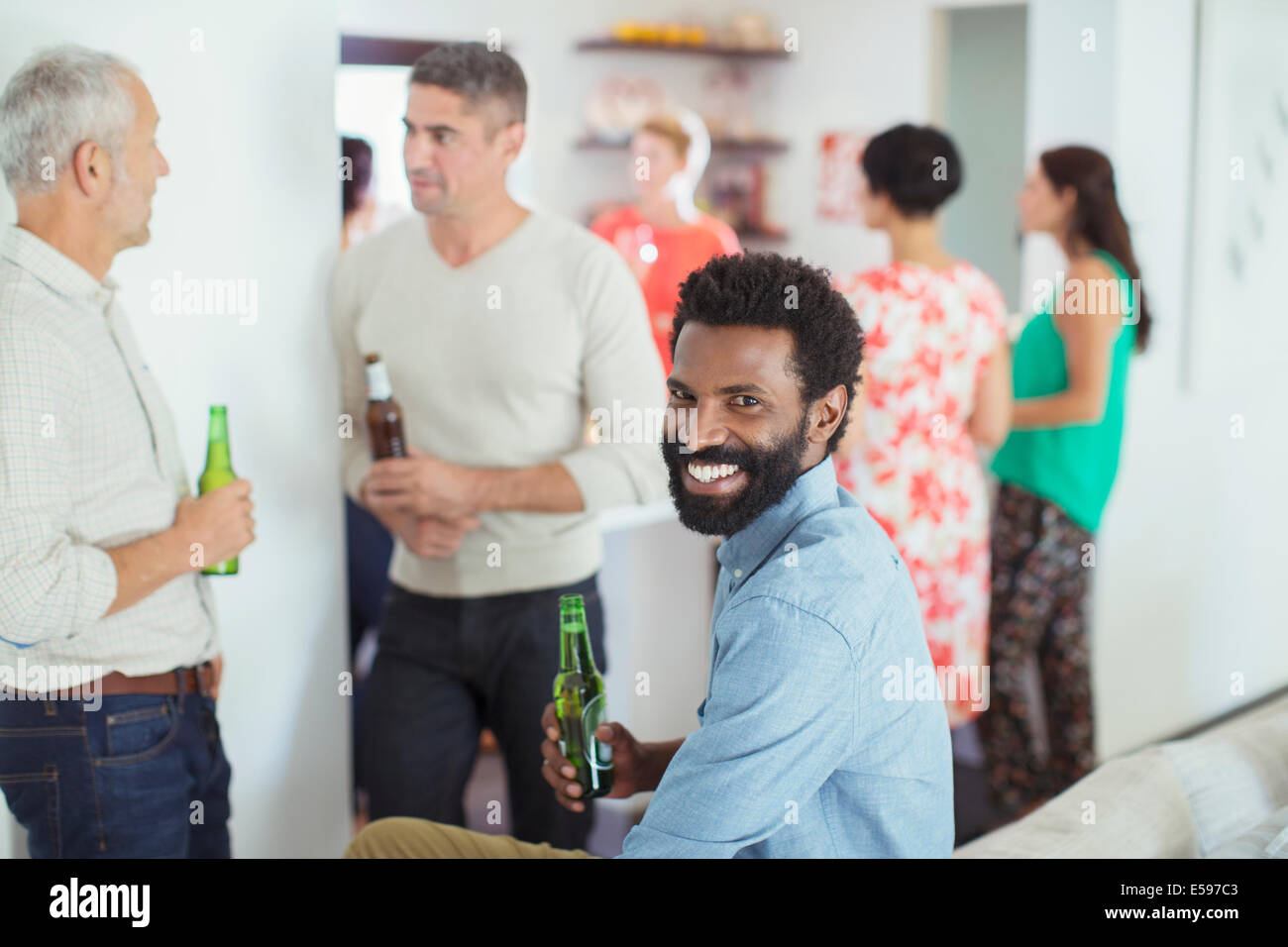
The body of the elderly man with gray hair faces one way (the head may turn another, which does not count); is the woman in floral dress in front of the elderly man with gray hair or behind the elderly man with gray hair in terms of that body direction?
in front

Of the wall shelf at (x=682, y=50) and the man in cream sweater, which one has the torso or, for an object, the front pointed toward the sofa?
the wall shelf

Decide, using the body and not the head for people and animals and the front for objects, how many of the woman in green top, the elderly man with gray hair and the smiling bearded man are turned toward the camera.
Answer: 0

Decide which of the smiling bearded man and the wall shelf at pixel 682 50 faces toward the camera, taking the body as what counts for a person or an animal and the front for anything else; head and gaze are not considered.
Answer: the wall shelf

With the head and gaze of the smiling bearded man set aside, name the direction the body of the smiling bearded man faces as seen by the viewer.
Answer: to the viewer's left

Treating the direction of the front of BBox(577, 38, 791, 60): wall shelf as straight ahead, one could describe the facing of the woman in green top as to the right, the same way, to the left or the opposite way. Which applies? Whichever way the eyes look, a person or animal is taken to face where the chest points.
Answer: to the right

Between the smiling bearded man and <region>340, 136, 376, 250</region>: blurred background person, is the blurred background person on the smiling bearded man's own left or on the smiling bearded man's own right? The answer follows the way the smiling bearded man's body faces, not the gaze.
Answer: on the smiling bearded man's own right

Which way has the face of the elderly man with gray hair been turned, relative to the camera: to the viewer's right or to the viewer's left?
to the viewer's right

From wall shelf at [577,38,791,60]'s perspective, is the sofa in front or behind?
in front

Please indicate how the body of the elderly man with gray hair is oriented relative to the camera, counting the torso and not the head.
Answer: to the viewer's right

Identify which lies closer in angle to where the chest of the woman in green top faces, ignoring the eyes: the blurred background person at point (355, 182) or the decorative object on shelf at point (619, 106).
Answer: the blurred background person

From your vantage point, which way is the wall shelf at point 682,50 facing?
toward the camera

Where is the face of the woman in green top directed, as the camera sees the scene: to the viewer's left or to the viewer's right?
to the viewer's left

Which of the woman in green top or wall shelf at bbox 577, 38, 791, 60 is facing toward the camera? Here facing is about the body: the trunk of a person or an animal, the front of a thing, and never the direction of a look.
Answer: the wall shelf

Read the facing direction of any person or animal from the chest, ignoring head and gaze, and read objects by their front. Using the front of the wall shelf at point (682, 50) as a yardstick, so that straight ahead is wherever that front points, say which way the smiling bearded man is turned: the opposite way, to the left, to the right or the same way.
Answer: to the right

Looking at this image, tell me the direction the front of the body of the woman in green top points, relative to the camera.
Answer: to the viewer's left
